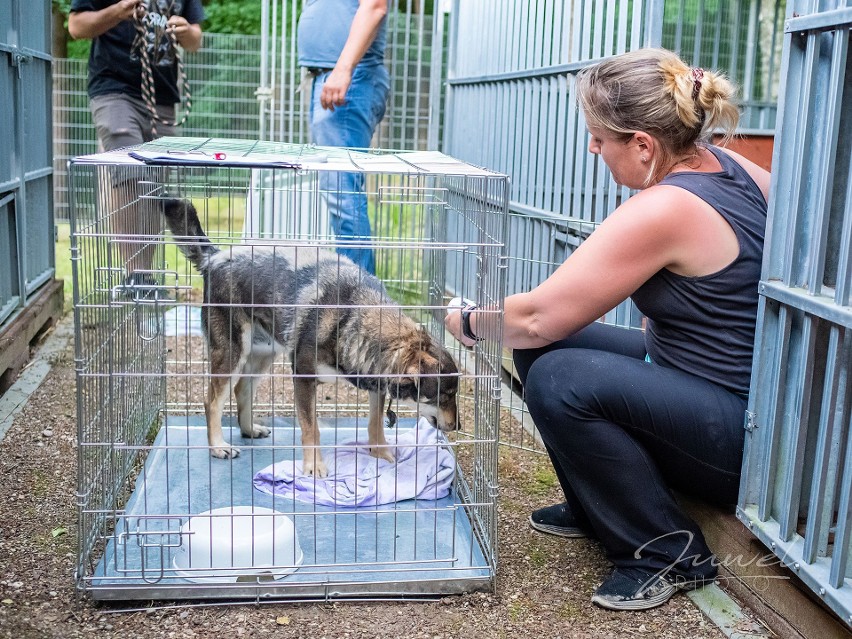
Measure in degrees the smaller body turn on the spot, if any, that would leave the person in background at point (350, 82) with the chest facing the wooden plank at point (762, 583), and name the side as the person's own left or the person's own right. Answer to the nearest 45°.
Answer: approximately 90° to the person's own left

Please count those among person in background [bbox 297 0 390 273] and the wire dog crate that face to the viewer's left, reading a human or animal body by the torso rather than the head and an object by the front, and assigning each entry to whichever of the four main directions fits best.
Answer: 1

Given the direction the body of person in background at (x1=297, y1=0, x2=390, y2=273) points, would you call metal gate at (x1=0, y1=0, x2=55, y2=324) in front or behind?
in front

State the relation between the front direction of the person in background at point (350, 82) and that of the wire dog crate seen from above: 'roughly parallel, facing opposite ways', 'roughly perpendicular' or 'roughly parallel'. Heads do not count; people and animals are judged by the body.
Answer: roughly perpendicular
